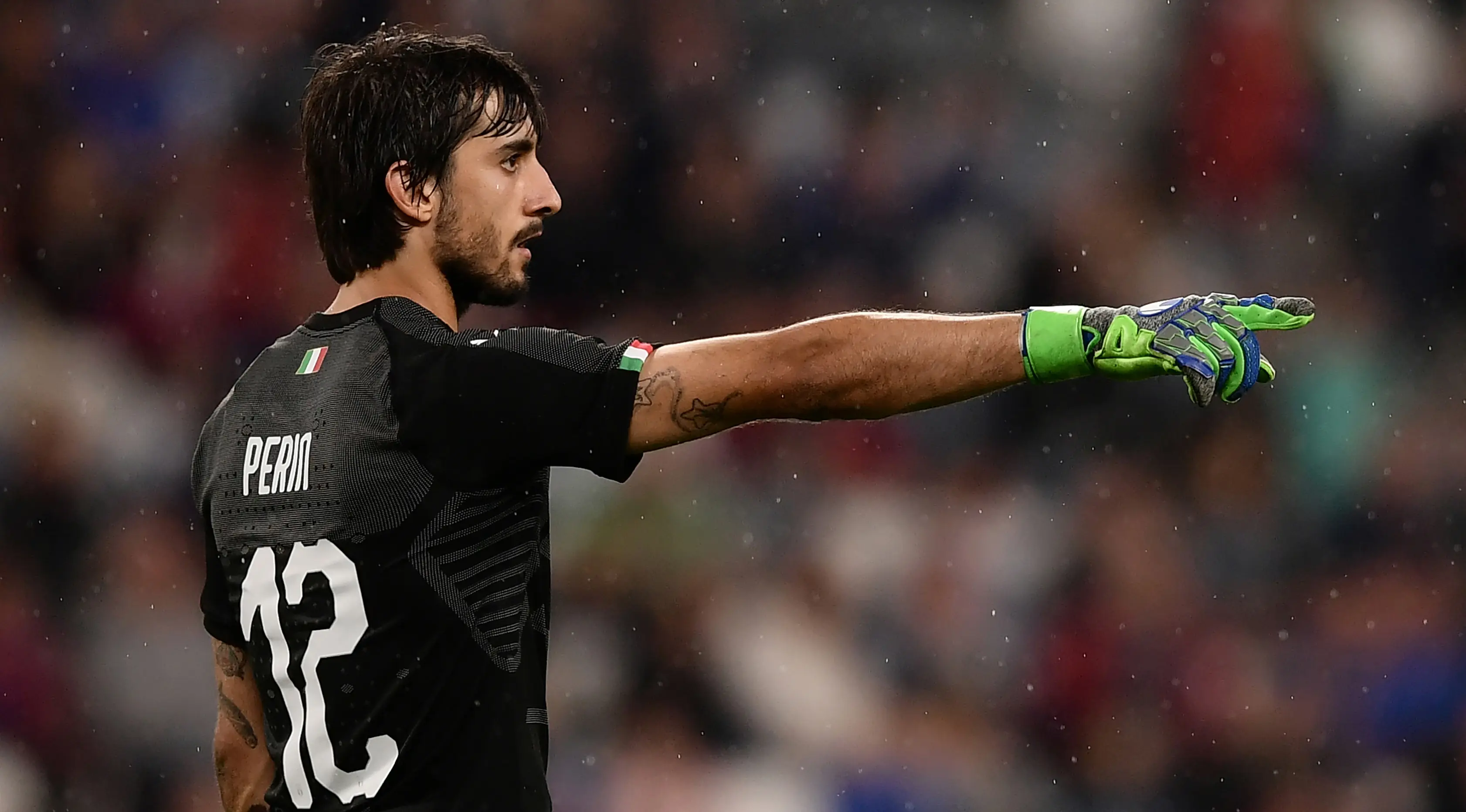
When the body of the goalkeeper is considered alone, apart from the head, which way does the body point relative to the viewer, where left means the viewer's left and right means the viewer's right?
facing away from the viewer and to the right of the viewer

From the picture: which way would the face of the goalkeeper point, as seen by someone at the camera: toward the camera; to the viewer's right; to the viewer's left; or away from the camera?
to the viewer's right
